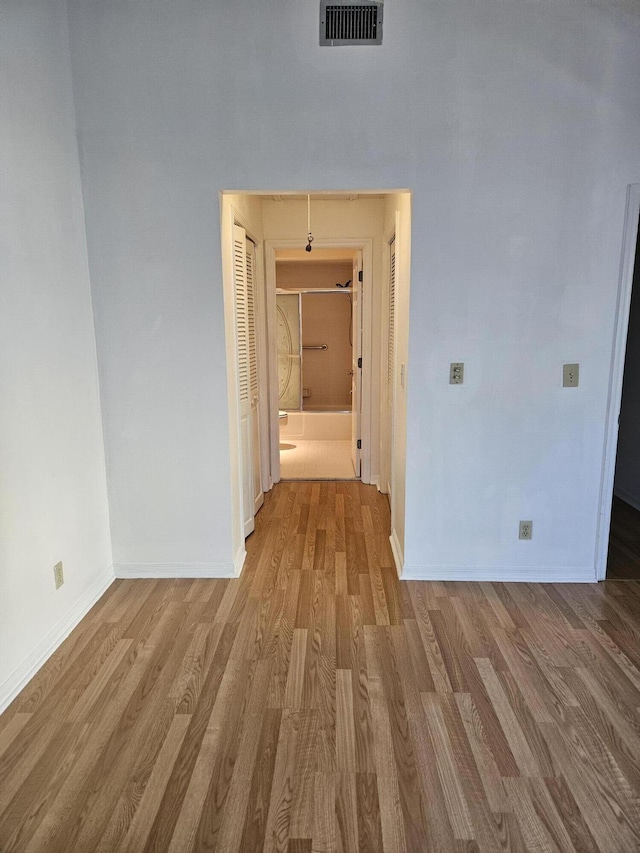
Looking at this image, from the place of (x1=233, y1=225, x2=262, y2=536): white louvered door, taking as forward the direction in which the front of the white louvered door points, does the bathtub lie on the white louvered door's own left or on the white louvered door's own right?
on the white louvered door's own left

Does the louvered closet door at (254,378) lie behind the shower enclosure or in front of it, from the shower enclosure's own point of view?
in front

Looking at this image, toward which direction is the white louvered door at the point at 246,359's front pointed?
to the viewer's right

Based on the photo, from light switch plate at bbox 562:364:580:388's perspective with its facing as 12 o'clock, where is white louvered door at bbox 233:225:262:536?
The white louvered door is roughly at 3 o'clock from the light switch plate.

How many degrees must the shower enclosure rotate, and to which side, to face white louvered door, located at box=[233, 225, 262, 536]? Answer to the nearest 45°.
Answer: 0° — it already faces it

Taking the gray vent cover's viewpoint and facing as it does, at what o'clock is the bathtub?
The bathtub is roughly at 6 o'clock from the gray vent cover.

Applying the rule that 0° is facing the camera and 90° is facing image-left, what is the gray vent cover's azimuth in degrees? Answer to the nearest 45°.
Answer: approximately 0°
